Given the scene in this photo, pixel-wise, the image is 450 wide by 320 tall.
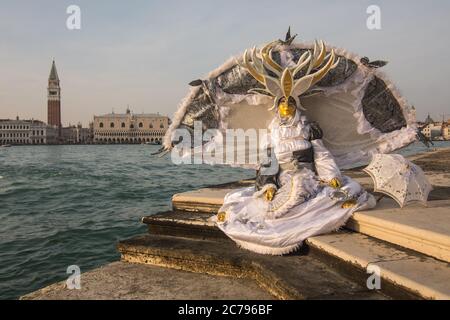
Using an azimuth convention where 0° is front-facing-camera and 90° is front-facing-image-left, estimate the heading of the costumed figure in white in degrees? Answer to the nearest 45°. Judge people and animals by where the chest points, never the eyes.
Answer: approximately 0°
